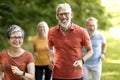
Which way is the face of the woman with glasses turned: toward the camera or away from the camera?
toward the camera

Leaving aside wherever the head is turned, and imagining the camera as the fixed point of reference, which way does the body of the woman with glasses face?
toward the camera
